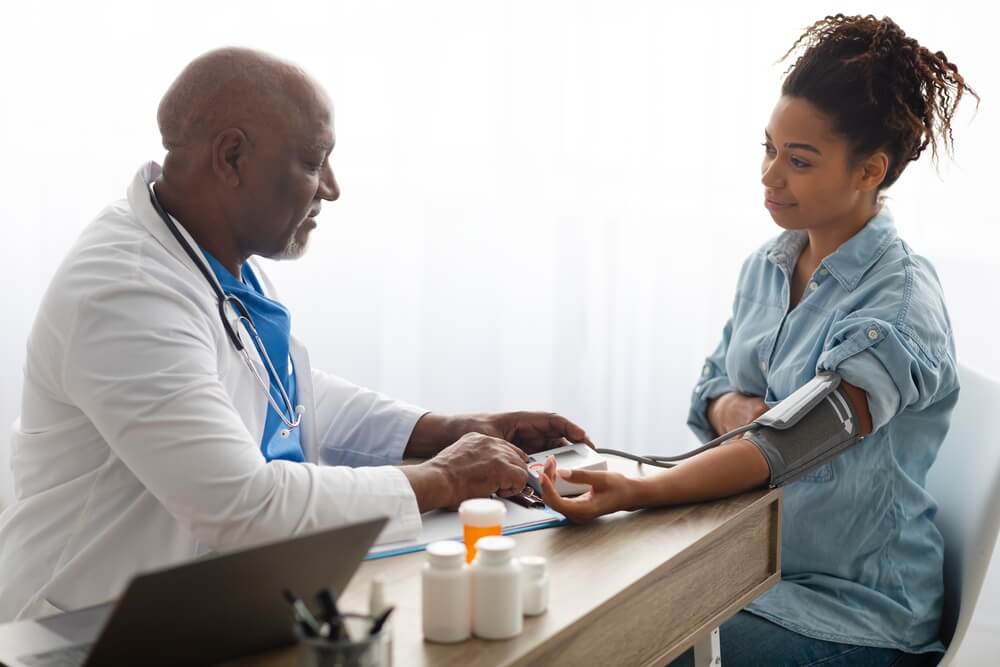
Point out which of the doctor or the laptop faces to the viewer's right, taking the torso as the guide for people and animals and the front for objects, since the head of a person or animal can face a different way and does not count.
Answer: the doctor

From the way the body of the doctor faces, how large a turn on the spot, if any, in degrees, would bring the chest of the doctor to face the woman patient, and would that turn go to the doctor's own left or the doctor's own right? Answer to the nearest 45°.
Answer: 0° — they already face them

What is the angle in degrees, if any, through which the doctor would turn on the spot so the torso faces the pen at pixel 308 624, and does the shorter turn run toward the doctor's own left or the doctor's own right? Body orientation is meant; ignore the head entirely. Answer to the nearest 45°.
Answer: approximately 90° to the doctor's own right

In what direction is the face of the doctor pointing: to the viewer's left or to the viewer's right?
to the viewer's right

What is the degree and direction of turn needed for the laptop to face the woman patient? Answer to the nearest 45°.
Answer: approximately 90° to its right

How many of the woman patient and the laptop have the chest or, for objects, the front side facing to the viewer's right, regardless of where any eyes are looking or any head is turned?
0

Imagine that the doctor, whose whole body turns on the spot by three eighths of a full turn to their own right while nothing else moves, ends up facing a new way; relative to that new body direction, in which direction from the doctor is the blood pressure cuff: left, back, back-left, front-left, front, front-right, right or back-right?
back-left

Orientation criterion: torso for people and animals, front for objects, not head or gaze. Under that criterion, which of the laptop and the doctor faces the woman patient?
the doctor

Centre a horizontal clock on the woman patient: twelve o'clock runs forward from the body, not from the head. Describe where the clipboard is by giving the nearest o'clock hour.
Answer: The clipboard is roughly at 12 o'clock from the woman patient.

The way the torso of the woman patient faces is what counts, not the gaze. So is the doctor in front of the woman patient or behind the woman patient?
in front

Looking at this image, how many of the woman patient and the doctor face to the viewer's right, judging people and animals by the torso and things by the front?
1

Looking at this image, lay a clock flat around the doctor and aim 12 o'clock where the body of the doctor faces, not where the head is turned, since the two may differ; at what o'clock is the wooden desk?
The wooden desk is roughly at 1 o'clock from the doctor.

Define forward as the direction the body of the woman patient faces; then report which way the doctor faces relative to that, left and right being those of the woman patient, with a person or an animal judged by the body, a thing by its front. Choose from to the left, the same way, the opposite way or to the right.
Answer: the opposite way

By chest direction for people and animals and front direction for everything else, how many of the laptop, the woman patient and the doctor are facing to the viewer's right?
1

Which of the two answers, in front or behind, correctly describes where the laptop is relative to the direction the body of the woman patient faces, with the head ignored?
in front

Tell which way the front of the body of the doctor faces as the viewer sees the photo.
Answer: to the viewer's right

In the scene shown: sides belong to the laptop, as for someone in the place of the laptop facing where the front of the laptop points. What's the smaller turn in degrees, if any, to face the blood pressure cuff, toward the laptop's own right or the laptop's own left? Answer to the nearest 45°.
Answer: approximately 90° to the laptop's own right
